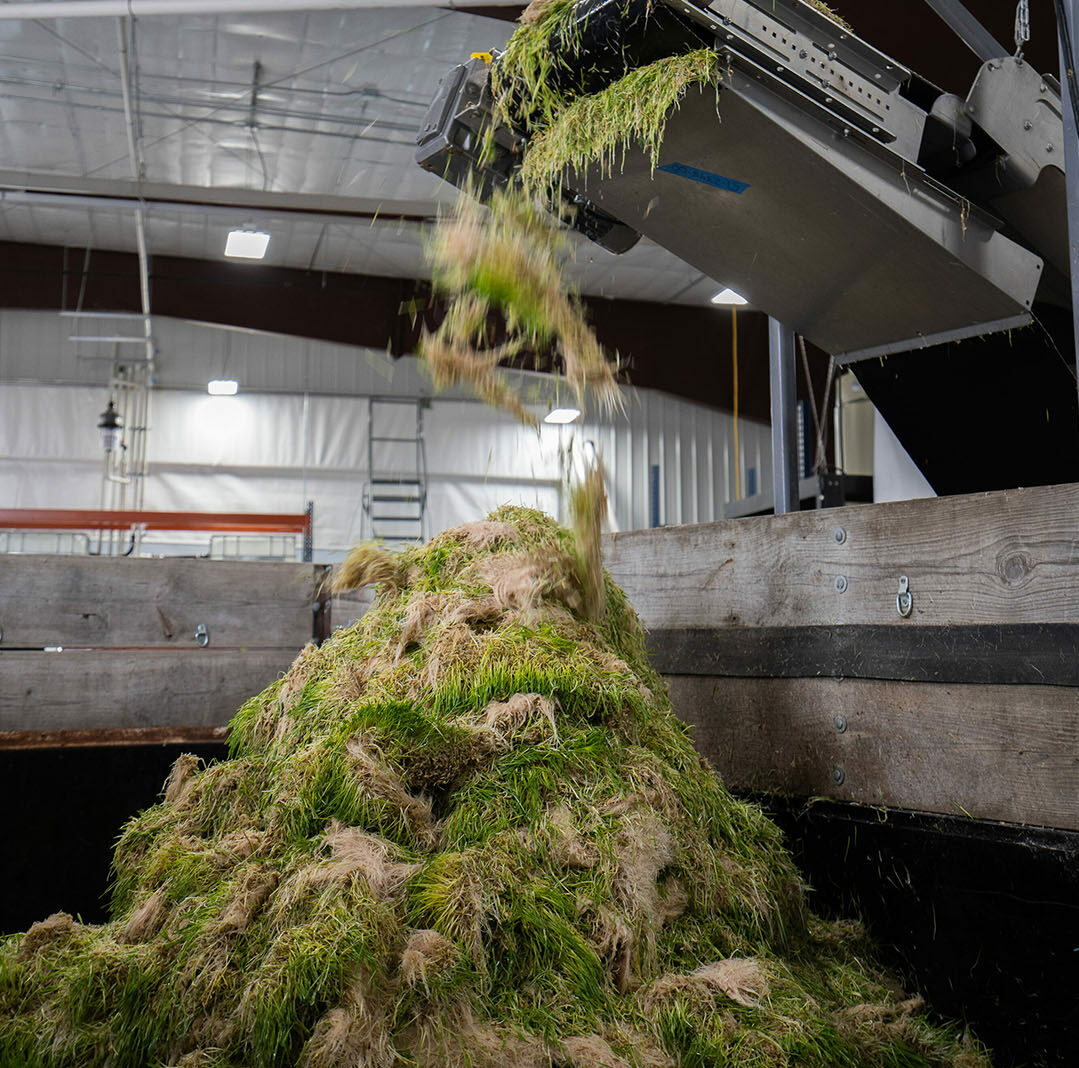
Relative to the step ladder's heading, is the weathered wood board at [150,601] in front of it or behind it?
in front

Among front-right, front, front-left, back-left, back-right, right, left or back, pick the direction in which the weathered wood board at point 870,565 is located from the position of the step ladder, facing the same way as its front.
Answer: front

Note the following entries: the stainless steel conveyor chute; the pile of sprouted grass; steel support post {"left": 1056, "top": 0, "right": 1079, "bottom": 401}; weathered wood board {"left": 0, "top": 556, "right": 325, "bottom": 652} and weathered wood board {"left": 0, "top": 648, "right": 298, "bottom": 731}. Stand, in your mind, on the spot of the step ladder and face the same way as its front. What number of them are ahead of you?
5

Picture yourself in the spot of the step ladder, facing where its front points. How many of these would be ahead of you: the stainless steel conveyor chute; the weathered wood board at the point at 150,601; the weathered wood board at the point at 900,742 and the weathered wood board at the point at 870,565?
4

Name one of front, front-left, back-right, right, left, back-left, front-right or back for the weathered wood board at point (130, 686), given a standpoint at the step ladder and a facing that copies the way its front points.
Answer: front

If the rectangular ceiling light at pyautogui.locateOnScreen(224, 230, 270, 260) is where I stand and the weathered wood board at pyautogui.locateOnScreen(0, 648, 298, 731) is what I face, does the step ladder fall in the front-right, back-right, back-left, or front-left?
back-left

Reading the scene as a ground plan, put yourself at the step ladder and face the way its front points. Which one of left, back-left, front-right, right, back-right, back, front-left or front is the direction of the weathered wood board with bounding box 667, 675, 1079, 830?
front

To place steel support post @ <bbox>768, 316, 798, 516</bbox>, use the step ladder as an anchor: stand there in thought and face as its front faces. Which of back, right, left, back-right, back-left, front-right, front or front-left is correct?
front

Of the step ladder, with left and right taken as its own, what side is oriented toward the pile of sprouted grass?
front

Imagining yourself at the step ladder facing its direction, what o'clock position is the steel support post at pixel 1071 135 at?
The steel support post is roughly at 12 o'clock from the step ladder.

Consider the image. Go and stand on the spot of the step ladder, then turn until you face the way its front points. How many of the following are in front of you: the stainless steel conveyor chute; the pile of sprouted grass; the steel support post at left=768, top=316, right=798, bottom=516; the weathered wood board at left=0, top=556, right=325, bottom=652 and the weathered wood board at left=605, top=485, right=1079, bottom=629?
5

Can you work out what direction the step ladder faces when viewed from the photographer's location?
facing the viewer

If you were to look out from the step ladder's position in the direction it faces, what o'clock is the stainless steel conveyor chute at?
The stainless steel conveyor chute is roughly at 12 o'clock from the step ladder.

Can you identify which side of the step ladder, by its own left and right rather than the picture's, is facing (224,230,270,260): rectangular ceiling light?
front
